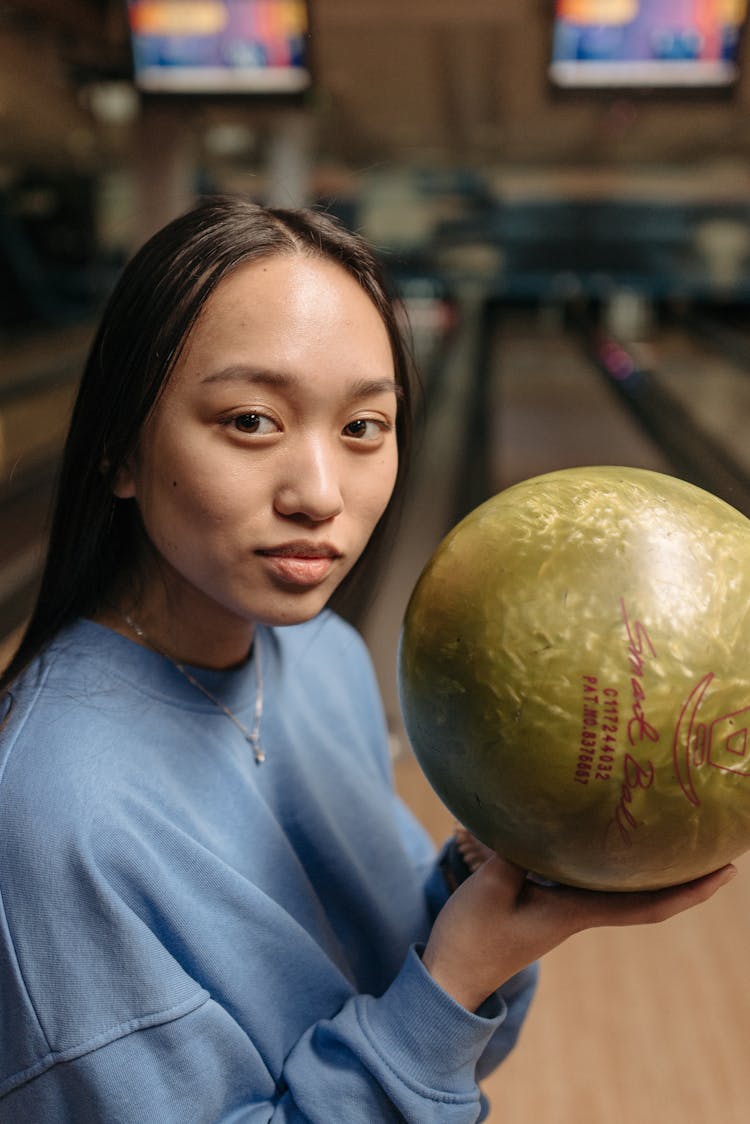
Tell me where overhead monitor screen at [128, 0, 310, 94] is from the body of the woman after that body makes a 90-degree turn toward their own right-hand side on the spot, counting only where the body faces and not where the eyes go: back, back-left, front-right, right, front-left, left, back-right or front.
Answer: back-right

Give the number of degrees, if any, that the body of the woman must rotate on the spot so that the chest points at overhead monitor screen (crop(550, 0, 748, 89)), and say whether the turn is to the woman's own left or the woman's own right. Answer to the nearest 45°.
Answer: approximately 135° to the woman's own left

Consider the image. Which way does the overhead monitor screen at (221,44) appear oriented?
toward the camera

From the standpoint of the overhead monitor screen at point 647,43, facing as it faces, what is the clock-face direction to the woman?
The woman is roughly at 12 o'clock from the overhead monitor screen.

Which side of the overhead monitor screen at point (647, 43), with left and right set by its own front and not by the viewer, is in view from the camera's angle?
front

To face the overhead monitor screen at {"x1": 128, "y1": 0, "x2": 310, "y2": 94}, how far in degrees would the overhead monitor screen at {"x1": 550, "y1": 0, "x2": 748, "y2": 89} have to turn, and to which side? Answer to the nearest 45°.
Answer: approximately 90° to its right

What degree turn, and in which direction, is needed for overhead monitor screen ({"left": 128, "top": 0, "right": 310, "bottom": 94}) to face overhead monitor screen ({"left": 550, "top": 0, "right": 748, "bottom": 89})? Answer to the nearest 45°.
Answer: approximately 90° to its left

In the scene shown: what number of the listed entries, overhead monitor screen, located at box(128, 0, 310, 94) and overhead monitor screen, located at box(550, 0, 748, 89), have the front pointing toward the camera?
2

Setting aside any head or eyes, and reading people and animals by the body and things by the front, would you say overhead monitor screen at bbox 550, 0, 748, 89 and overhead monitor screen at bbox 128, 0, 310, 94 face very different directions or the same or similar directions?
same or similar directions
